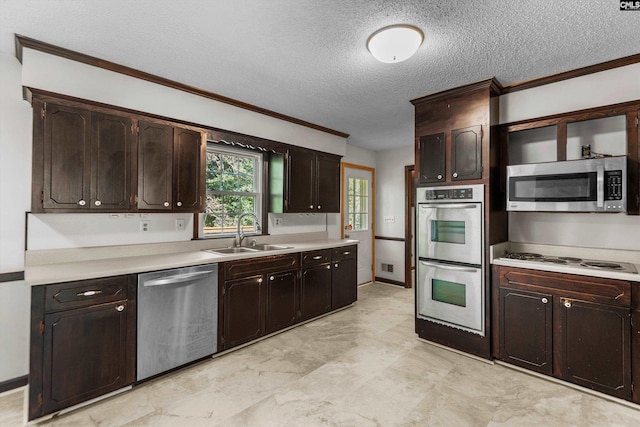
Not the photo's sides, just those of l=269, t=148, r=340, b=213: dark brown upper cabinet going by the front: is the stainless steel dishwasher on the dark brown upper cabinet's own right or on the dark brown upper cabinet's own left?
on the dark brown upper cabinet's own right

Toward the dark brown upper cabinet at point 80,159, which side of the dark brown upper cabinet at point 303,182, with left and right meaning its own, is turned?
right

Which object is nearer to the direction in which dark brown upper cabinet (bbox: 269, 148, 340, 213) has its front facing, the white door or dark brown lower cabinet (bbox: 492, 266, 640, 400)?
the dark brown lower cabinet

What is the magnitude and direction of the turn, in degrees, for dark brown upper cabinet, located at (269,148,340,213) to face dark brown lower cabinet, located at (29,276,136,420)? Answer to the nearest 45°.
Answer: approximately 90° to its right

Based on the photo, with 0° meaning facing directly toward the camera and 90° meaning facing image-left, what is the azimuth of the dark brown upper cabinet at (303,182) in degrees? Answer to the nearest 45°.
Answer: approximately 315°

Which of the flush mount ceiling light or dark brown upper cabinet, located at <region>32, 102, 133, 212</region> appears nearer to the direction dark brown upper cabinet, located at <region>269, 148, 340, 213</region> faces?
the flush mount ceiling light

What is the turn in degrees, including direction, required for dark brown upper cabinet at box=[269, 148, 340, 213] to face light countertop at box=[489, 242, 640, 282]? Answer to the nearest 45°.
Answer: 0° — it already faces it

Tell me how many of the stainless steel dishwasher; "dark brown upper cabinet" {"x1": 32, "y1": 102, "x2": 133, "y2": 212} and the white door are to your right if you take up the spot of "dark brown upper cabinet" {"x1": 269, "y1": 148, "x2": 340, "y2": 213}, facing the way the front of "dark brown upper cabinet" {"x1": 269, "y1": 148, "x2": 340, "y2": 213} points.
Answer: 2

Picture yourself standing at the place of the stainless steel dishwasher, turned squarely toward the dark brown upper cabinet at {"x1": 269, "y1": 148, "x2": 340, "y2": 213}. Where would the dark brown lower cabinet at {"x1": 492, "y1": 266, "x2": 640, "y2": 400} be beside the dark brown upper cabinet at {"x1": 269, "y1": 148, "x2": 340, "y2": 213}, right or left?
right

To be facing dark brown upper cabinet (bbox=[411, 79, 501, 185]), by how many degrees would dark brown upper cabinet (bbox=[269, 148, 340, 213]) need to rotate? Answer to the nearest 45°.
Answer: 0° — it already faces it

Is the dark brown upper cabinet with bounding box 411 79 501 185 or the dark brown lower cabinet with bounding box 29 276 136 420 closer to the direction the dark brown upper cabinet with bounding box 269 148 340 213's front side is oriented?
the dark brown upper cabinet

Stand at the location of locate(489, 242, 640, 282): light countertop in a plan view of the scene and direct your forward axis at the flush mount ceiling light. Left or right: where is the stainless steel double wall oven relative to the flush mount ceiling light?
right

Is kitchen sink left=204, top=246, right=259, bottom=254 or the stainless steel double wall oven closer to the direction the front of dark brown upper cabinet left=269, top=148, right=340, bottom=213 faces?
the stainless steel double wall oven
